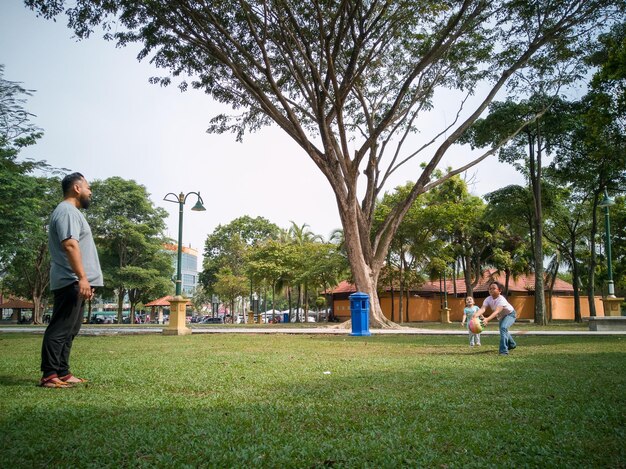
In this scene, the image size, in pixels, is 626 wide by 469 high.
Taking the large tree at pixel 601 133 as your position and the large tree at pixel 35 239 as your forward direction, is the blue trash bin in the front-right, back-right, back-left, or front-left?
front-left

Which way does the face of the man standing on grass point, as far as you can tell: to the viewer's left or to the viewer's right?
to the viewer's right

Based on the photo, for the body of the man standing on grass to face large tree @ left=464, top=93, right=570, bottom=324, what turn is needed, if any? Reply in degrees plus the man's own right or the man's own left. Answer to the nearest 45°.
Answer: approximately 45° to the man's own left

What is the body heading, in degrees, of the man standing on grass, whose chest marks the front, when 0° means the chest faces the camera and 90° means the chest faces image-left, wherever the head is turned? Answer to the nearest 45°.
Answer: approximately 270°

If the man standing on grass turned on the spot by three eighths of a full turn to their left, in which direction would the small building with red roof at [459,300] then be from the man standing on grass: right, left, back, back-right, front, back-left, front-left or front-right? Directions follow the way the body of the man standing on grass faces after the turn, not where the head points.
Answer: right

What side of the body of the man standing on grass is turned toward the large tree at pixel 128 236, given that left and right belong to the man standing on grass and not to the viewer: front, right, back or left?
left

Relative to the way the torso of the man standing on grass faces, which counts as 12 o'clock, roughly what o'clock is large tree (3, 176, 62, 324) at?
The large tree is roughly at 9 o'clock from the man standing on grass.

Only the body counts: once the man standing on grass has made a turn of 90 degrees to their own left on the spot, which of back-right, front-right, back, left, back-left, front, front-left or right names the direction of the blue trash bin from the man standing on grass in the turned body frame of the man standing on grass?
front-right

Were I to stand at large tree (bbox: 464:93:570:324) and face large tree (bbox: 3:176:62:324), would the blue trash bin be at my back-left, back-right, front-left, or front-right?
front-left

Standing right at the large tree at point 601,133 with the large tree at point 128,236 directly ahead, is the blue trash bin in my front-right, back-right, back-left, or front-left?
front-left
